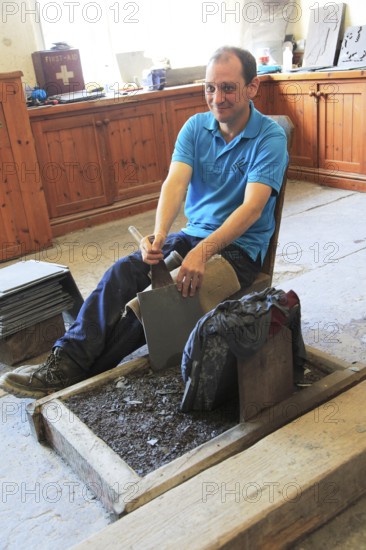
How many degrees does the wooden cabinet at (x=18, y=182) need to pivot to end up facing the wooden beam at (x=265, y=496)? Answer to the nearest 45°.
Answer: approximately 45° to its right

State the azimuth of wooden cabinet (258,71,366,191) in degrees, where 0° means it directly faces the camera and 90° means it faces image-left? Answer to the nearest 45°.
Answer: approximately 45°

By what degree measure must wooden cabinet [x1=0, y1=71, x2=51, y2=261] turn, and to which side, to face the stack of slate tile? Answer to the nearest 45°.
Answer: approximately 45° to its right

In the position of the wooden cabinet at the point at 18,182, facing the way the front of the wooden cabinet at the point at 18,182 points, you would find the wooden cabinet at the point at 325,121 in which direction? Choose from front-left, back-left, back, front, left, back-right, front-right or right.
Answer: front-left

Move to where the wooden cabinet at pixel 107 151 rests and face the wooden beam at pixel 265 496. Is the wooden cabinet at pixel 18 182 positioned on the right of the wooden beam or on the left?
right

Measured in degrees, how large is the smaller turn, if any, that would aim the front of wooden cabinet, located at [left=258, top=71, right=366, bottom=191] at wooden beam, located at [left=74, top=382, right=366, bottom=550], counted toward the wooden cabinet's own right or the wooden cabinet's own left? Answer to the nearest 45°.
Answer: approximately 45° to the wooden cabinet's own left

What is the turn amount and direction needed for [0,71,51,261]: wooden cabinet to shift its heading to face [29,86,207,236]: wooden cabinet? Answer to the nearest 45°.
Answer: approximately 90° to its left

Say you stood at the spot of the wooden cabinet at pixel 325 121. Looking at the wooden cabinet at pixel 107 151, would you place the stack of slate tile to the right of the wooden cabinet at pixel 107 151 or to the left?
left

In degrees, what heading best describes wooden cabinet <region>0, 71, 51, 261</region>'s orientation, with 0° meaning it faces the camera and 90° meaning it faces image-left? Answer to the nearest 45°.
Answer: approximately 315°
